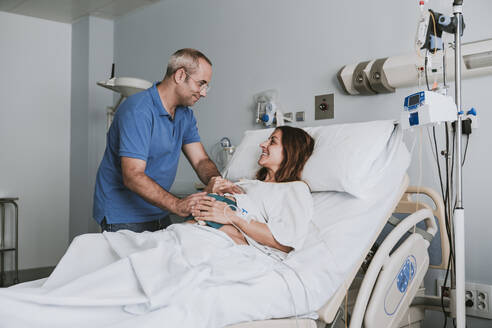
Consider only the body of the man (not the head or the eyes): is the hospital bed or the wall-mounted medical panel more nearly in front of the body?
the hospital bed

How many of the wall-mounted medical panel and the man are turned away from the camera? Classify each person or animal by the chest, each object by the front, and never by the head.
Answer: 0

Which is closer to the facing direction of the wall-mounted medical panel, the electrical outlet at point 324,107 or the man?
the man

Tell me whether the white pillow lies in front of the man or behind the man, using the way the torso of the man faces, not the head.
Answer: in front

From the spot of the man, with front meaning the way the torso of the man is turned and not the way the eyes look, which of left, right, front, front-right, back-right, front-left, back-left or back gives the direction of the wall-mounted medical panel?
front-left

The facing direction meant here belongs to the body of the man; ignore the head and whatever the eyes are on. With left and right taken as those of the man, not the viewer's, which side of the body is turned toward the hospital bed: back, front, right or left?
front

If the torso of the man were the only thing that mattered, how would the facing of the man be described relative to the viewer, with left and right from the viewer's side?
facing the viewer and to the right of the viewer

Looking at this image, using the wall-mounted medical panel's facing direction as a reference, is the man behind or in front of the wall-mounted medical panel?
in front
